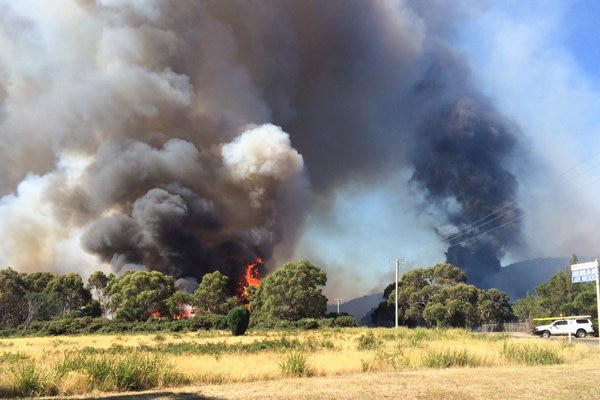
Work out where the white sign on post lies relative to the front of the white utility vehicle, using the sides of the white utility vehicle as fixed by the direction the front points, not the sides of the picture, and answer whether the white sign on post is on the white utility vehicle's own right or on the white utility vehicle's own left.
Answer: on the white utility vehicle's own left
